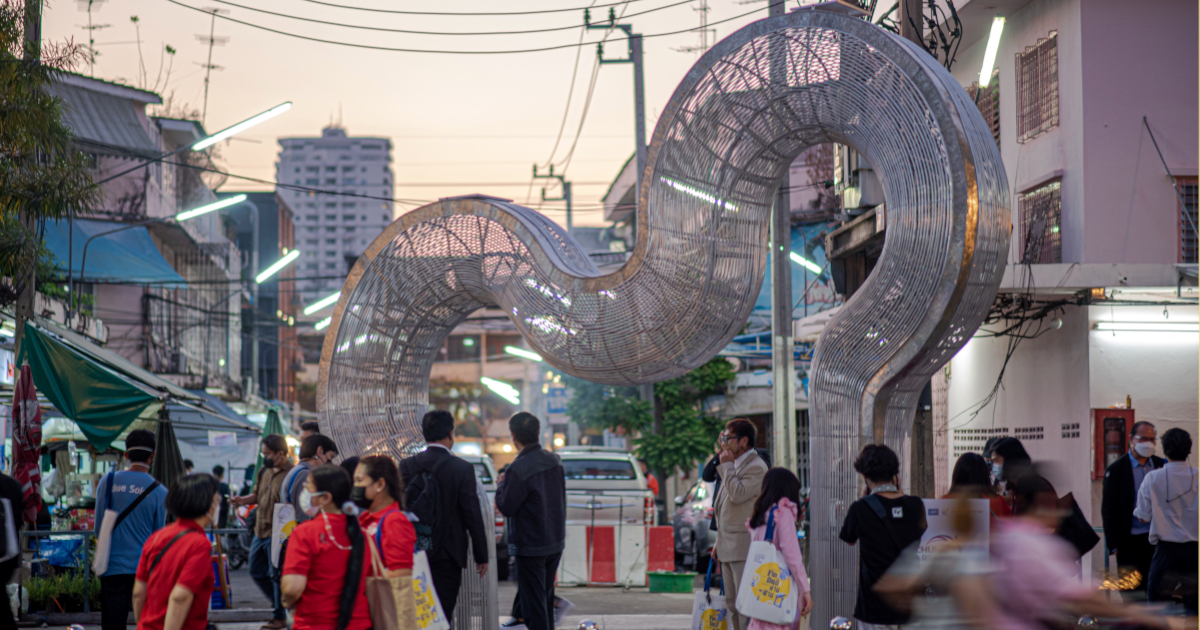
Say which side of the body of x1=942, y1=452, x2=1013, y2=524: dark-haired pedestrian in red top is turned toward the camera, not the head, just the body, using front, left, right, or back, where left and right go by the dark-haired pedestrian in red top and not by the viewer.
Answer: back

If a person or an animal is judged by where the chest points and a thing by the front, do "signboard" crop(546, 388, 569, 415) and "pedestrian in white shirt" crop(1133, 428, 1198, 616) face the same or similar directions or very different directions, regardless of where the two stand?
very different directions

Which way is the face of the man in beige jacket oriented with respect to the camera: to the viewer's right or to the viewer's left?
to the viewer's left

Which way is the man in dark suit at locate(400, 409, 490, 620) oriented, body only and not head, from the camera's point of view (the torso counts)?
away from the camera

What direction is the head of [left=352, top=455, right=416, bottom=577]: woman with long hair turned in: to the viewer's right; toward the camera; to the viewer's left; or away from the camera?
to the viewer's left

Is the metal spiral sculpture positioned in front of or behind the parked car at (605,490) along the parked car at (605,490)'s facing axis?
behind

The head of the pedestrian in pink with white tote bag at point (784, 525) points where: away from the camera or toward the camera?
away from the camera

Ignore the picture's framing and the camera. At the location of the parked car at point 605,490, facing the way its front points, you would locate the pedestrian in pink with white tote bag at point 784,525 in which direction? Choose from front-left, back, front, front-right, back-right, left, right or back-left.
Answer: back

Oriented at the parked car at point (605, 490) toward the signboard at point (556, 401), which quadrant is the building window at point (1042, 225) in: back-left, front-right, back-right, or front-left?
back-right
